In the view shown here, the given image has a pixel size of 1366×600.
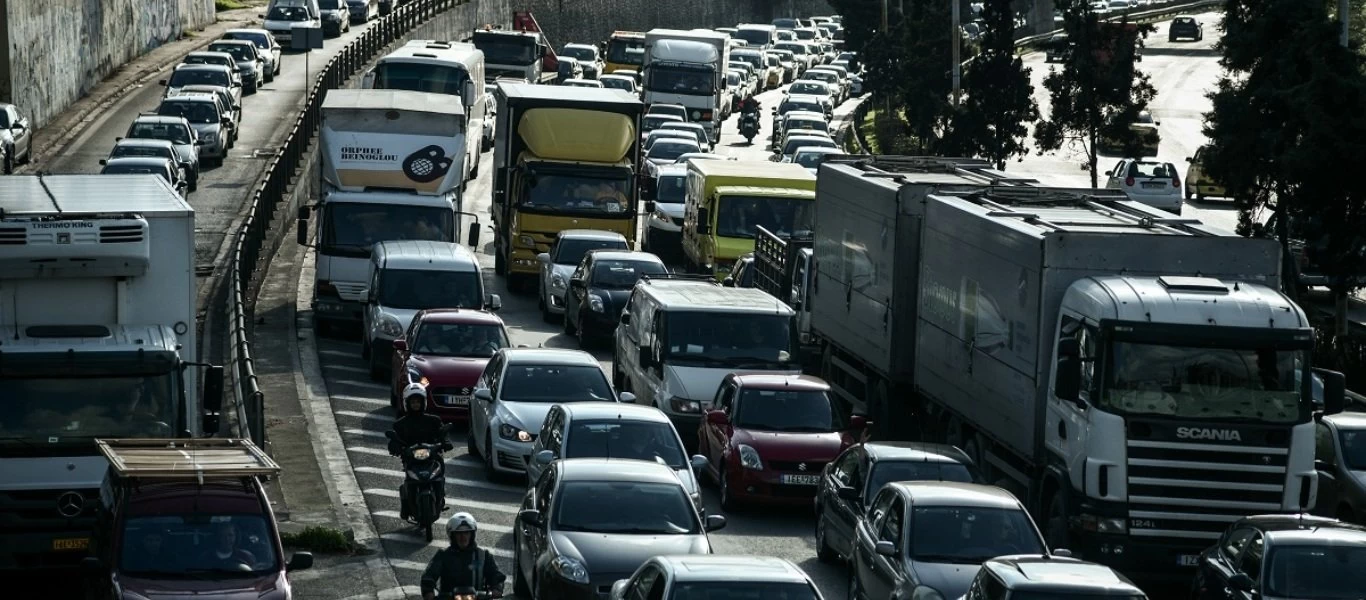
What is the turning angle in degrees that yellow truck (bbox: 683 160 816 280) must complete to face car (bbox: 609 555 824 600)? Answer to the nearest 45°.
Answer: approximately 45° to its right

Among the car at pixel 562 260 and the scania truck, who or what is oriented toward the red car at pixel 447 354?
the car

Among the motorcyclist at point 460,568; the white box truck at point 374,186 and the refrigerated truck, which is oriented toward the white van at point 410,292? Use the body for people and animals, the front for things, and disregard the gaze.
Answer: the white box truck

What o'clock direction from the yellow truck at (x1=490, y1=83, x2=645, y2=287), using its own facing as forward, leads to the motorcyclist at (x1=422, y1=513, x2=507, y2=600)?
The motorcyclist is roughly at 12 o'clock from the yellow truck.

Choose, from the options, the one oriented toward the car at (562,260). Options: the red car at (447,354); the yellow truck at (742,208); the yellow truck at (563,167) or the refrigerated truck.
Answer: the yellow truck at (563,167)

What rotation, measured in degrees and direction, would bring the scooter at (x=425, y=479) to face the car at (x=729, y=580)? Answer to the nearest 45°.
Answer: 0° — it already faces it
